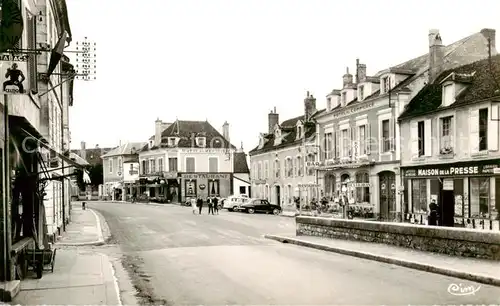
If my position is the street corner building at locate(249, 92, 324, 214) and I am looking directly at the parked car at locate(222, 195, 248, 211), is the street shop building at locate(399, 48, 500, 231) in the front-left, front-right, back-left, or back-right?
back-left

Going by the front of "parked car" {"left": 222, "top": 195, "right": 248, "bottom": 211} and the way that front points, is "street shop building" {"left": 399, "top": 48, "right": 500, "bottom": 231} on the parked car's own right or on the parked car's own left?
on the parked car's own left

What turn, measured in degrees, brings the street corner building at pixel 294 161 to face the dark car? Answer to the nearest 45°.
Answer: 0° — it already faces it
